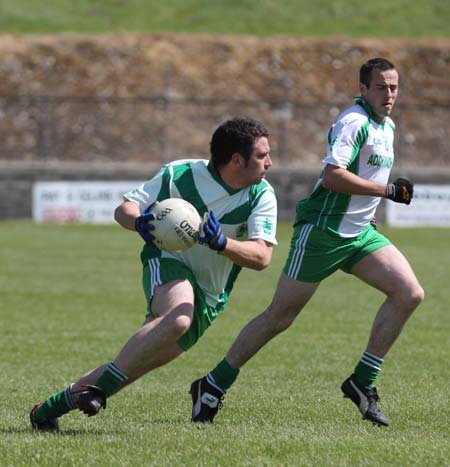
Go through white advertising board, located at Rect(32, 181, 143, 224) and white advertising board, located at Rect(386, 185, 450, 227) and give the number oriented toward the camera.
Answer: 2

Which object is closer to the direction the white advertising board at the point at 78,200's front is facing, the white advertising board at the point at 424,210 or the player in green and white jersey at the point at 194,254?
the player in green and white jersey

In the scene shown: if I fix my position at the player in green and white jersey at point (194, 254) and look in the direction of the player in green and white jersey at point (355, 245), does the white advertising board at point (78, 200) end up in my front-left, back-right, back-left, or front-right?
front-left

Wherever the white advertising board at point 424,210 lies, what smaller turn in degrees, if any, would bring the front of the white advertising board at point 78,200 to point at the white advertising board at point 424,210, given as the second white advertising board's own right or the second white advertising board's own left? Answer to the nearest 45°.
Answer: approximately 90° to the second white advertising board's own left

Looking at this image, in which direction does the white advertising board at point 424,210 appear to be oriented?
toward the camera

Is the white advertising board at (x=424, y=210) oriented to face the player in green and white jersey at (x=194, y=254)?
yes

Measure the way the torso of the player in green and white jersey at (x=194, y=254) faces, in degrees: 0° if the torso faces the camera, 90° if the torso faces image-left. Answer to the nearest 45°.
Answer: approximately 315°

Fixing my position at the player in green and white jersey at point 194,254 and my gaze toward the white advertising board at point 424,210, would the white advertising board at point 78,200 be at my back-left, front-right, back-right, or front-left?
front-left

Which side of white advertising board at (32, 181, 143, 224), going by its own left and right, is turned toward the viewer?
front

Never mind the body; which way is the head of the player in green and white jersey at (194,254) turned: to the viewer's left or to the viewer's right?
to the viewer's right

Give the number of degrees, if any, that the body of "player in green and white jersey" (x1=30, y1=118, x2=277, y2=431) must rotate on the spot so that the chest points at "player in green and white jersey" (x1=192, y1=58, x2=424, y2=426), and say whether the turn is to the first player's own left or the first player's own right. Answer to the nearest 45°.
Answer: approximately 90° to the first player's own left

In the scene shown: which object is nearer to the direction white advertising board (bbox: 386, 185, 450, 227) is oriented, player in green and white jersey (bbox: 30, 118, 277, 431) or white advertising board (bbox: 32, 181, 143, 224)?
the player in green and white jersey

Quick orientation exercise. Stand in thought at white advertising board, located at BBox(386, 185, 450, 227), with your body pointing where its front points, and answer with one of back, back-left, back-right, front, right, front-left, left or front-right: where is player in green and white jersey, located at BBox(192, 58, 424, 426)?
front
